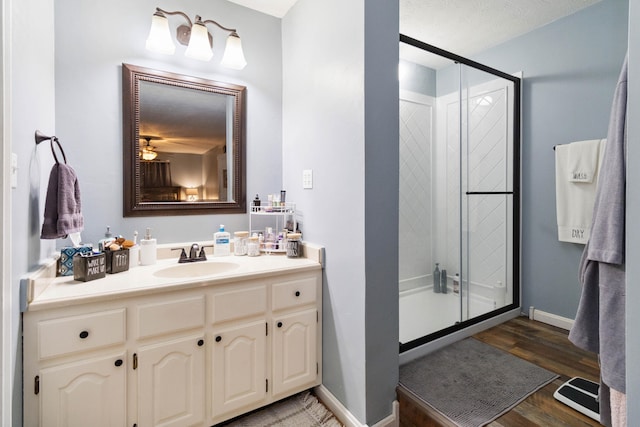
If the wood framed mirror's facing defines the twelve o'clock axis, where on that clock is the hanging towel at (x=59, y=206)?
The hanging towel is roughly at 3 o'clock from the wood framed mirror.

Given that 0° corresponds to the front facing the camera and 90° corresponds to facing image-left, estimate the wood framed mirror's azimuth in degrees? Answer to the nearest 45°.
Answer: approximately 315°

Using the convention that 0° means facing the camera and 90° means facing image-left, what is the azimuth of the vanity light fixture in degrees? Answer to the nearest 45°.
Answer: approximately 315°

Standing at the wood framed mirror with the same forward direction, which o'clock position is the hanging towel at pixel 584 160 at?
The hanging towel is roughly at 11 o'clock from the wood framed mirror.

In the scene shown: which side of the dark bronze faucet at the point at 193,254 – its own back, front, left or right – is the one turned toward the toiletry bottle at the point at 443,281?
left

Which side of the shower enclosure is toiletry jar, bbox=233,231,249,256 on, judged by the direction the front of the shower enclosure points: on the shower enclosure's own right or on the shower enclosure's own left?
on the shower enclosure's own right

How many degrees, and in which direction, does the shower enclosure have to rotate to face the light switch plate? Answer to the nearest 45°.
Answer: approximately 90° to its right

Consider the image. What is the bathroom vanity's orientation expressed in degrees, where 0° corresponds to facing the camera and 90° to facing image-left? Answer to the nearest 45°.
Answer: approximately 315°

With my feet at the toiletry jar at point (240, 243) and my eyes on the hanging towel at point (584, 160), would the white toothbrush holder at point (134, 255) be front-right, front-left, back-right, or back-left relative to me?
back-right
